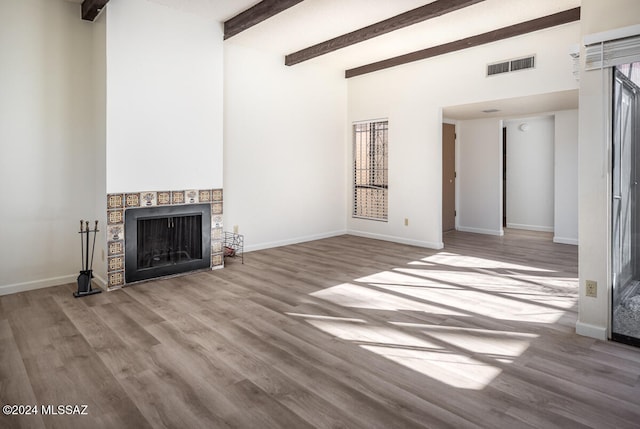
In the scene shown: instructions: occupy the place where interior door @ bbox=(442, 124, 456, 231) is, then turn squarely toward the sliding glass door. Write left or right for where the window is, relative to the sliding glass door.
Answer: right
